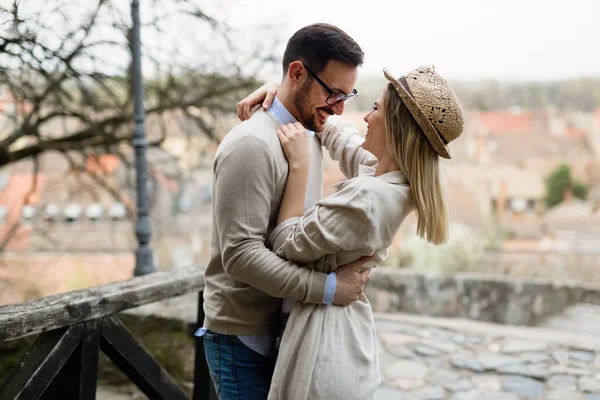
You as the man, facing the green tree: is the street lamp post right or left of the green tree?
left

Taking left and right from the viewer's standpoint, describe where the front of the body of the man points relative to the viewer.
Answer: facing to the right of the viewer

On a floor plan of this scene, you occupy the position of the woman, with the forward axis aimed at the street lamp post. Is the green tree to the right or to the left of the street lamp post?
right

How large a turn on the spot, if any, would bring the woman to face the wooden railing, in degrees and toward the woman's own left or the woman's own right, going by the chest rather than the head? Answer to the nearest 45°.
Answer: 0° — they already face it

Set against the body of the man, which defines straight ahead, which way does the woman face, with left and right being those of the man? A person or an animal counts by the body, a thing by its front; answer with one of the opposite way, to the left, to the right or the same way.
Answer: the opposite way

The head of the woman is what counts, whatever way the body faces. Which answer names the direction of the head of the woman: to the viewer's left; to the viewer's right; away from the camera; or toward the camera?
to the viewer's left

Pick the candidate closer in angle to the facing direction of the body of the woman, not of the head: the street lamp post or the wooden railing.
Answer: the wooden railing

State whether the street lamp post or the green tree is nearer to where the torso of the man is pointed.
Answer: the green tree

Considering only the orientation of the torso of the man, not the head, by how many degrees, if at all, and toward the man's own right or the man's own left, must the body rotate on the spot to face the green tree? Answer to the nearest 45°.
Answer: approximately 45° to the man's own left

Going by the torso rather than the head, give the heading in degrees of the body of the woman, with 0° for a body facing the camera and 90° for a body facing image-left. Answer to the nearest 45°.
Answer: approximately 90°

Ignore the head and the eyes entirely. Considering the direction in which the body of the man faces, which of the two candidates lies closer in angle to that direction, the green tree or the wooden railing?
the green tree

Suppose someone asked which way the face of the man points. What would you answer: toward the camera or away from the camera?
toward the camera

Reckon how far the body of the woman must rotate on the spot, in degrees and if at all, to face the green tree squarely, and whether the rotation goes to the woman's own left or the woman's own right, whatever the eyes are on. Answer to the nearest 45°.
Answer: approximately 90° to the woman's own right
